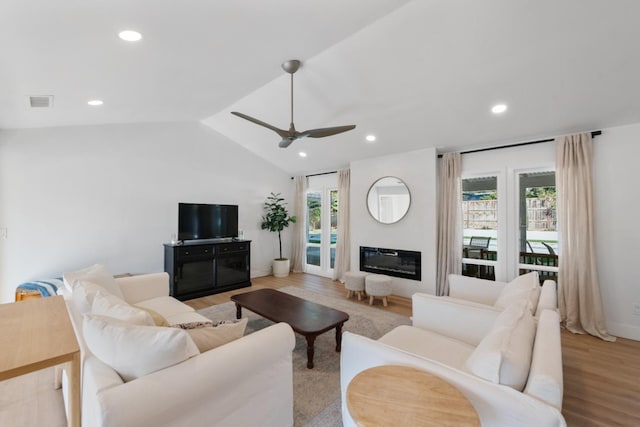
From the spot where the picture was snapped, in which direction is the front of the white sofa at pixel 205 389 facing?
facing away from the viewer and to the right of the viewer

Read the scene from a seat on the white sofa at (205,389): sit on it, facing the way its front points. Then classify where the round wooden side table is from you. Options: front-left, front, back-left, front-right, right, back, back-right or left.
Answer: right

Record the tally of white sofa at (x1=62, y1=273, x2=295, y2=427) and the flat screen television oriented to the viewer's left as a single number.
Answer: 0

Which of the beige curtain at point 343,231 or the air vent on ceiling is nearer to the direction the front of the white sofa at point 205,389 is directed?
the beige curtain

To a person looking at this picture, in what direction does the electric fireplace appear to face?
facing the viewer and to the left of the viewer

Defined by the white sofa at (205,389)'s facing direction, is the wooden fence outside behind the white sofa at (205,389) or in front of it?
in front

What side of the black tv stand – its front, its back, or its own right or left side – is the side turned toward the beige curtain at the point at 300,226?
left

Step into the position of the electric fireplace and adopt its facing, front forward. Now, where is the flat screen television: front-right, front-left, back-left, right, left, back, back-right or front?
front-right

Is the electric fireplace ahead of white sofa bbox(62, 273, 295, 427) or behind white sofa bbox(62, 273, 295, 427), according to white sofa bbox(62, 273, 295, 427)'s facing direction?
ahead

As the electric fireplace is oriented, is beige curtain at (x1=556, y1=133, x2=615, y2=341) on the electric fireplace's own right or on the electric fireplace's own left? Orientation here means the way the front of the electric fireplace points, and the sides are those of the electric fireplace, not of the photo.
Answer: on the electric fireplace's own left

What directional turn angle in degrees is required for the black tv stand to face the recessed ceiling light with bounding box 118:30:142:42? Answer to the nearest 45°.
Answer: approximately 45° to its right

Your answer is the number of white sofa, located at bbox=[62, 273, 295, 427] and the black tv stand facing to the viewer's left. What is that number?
0
